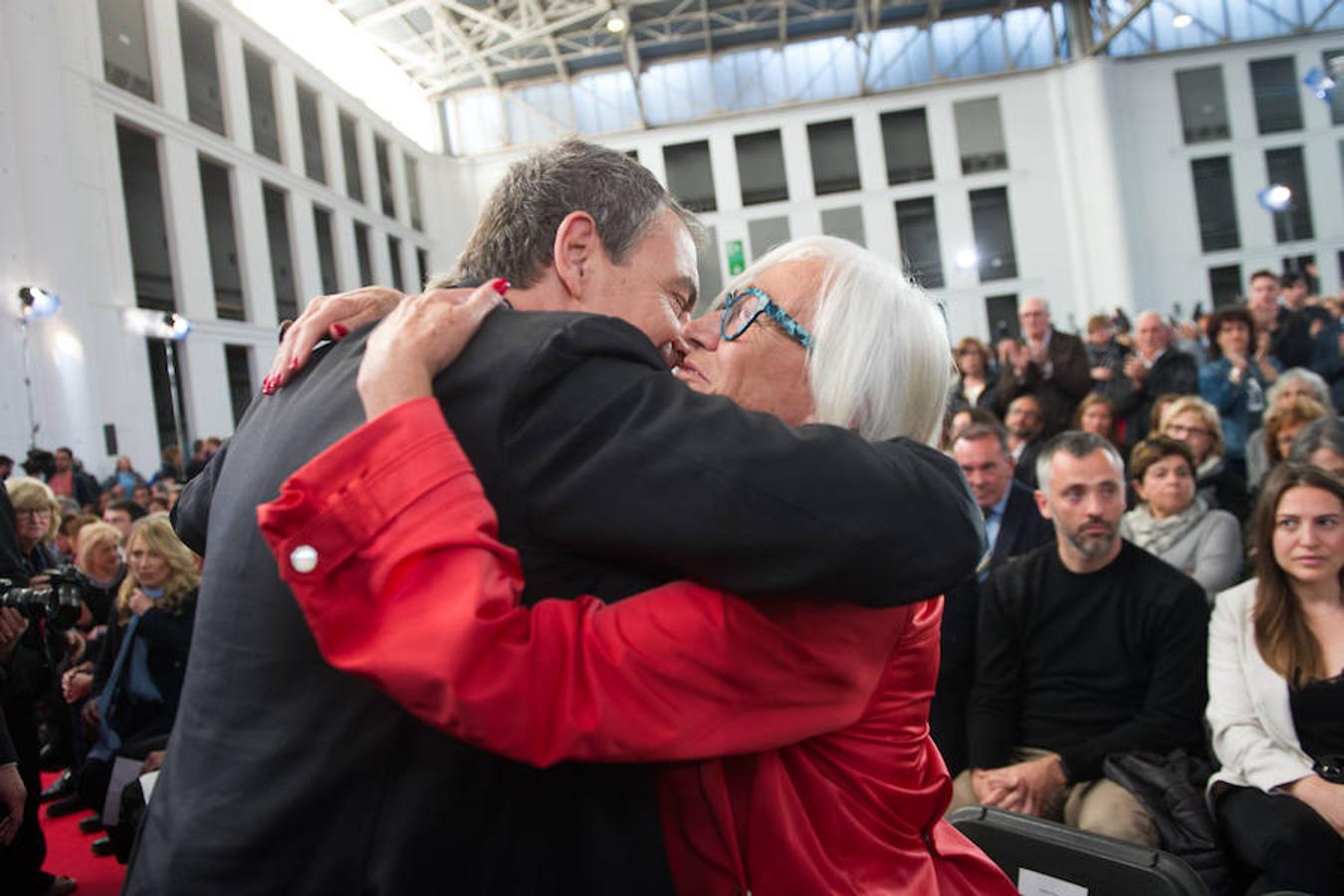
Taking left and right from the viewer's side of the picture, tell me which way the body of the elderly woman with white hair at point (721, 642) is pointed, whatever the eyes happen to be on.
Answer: facing to the left of the viewer

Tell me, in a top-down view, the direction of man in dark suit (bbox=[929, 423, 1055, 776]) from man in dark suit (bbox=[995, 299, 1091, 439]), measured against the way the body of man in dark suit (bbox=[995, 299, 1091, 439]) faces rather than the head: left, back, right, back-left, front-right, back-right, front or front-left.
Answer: front-left

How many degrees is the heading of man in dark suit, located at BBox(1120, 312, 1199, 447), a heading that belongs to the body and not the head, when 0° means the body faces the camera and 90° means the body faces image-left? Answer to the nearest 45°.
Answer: approximately 45°

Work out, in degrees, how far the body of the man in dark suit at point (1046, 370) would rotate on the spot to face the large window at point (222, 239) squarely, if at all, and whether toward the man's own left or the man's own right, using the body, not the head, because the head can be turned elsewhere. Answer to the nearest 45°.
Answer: approximately 90° to the man's own right

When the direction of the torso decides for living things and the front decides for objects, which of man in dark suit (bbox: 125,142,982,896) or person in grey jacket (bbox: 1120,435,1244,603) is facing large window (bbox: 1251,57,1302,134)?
the man in dark suit

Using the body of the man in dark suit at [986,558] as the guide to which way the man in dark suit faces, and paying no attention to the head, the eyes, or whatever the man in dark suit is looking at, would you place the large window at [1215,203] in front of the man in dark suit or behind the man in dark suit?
behind

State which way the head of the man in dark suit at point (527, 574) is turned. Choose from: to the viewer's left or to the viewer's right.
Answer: to the viewer's right

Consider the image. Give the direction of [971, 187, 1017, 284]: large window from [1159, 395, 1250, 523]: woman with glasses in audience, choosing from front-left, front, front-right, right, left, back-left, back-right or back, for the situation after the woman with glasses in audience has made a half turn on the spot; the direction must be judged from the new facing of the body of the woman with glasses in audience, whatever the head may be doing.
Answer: front-left

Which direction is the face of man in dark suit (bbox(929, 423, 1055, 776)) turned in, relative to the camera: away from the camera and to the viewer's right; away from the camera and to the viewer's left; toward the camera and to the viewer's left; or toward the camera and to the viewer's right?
toward the camera and to the viewer's left

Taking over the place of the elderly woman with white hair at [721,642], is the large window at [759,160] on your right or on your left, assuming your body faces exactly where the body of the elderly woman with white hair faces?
on your right

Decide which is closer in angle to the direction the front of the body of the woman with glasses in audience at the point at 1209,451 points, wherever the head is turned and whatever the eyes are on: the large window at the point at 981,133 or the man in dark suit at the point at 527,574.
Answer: the man in dark suit

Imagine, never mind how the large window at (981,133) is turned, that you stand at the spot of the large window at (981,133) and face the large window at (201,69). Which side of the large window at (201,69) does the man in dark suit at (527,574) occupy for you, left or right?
left

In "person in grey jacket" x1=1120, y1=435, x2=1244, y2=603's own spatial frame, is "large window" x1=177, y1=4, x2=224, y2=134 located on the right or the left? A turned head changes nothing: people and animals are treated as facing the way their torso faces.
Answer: on their right
